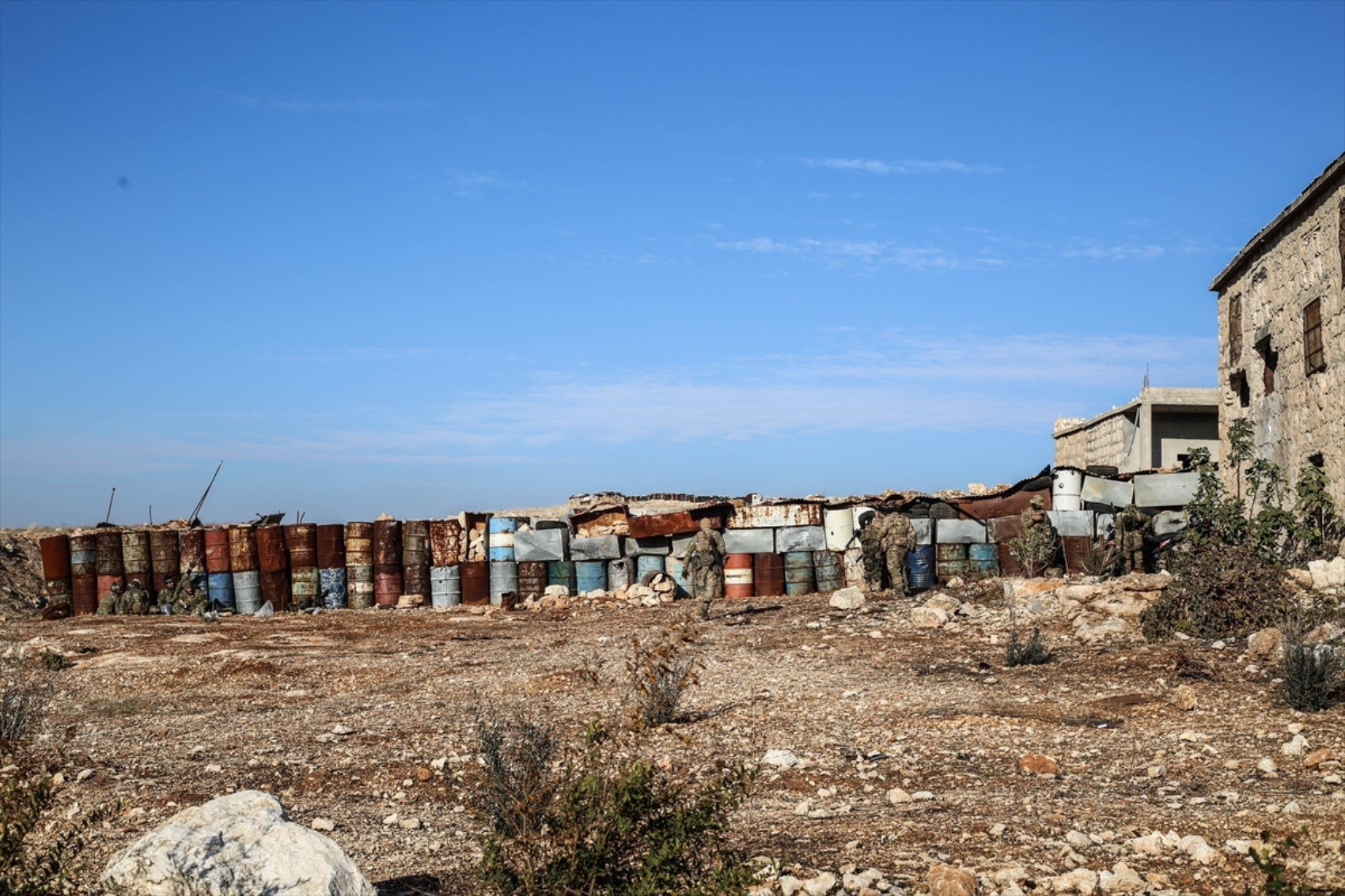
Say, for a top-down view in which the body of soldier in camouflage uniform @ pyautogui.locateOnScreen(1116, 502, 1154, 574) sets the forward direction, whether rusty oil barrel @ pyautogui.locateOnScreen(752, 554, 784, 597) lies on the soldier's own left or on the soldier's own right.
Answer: on the soldier's own right

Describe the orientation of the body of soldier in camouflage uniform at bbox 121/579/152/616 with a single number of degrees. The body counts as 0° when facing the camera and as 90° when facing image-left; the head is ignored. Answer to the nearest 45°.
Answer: approximately 180°

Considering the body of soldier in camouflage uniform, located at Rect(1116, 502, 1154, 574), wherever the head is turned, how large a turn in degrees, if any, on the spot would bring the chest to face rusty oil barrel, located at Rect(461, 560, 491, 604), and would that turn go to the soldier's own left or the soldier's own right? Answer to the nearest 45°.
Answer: approximately 90° to the soldier's own right

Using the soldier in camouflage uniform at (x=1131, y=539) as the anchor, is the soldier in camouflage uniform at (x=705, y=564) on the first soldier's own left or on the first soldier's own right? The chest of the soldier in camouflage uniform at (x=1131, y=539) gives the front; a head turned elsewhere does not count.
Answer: on the first soldier's own right

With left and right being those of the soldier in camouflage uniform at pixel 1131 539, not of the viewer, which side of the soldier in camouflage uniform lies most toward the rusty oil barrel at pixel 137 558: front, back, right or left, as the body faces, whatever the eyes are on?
right

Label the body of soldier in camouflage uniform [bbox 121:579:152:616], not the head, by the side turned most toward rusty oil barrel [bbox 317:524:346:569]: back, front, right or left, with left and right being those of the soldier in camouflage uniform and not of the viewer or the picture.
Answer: right
